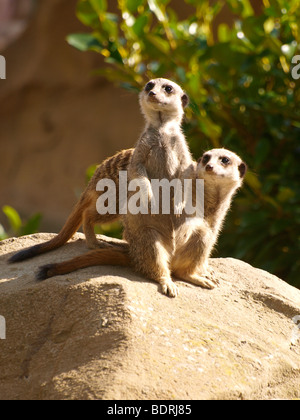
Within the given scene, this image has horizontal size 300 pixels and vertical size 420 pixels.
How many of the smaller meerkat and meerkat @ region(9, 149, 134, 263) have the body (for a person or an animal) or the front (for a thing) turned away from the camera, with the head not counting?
0

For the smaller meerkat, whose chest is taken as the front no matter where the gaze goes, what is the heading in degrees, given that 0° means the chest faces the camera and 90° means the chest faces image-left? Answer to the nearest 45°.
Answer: approximately 315°

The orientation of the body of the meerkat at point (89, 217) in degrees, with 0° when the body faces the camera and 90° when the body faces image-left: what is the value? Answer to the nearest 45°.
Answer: approximately 270°
